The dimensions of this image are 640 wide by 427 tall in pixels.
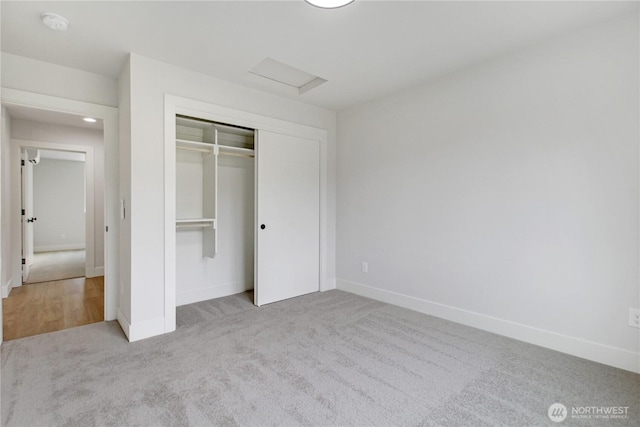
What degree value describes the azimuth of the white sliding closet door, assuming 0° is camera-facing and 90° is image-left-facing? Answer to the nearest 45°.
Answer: approximately 315°

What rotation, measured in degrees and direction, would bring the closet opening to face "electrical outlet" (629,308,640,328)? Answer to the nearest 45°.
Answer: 0° — it already faces it

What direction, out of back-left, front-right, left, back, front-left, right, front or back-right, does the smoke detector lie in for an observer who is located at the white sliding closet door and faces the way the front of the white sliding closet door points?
right

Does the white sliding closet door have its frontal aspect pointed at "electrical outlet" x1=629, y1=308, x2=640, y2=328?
yes

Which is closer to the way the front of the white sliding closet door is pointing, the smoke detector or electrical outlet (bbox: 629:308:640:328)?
the electrical outlet

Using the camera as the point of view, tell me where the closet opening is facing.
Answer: facing the viewer and to the right of the viewer
